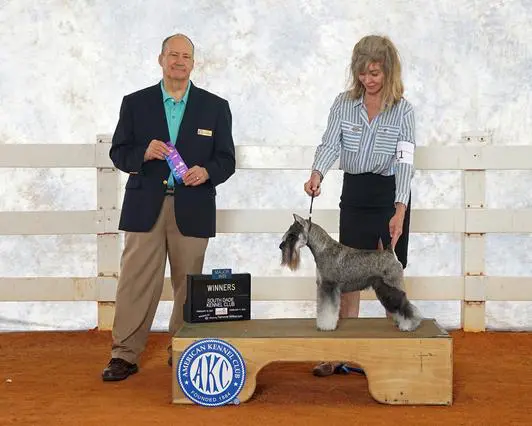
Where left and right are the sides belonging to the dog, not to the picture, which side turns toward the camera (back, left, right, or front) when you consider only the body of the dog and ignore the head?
left

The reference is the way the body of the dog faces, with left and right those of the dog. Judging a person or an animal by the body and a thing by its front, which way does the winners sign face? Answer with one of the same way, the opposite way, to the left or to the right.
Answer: to the left

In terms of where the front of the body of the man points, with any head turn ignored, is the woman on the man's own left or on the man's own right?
on the man's own left

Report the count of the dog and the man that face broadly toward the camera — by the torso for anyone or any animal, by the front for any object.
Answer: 1

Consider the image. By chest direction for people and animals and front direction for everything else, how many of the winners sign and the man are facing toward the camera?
2

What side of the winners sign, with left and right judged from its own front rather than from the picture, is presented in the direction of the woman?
left

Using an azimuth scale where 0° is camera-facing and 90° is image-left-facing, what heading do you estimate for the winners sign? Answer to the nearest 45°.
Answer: approximately 0°

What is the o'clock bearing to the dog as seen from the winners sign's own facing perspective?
The dog is roughly at 10 o'clock from the winners sign.

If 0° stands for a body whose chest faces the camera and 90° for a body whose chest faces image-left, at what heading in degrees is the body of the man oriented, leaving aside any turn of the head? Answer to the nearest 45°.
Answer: approximately 0°

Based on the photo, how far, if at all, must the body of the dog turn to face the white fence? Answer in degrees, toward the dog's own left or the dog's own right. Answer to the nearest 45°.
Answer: approximately 90° to the dog's own right
